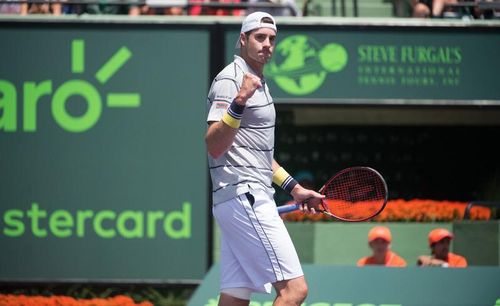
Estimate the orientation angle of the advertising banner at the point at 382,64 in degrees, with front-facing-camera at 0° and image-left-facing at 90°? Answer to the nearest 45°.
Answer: approximately 0°

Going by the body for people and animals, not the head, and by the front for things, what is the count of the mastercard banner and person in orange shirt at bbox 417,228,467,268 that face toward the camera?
2

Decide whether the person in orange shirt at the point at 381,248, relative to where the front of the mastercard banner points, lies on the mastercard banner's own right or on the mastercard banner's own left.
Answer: on the mastercard banner's own left

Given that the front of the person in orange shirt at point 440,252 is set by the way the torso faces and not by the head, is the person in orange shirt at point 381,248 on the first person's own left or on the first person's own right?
on the first person's own right

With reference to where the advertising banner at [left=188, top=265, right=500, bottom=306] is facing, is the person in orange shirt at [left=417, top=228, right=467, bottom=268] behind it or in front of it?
behind

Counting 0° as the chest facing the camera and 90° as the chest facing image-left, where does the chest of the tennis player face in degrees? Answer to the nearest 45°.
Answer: approximately 315°

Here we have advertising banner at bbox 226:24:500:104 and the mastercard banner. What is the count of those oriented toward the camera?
2
